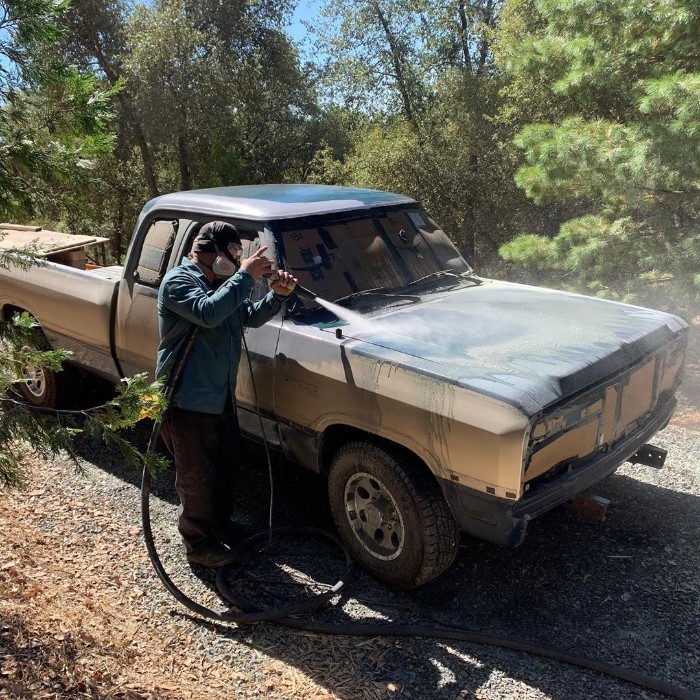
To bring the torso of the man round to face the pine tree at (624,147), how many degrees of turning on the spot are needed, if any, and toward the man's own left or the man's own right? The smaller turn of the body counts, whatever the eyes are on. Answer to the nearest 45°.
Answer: approximately 45° to the man's own left

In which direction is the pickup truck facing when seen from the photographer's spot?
facing the viewer and to the right of the viewer

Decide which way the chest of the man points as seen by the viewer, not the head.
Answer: to the viewer's right

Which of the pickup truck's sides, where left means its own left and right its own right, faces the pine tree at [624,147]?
left
